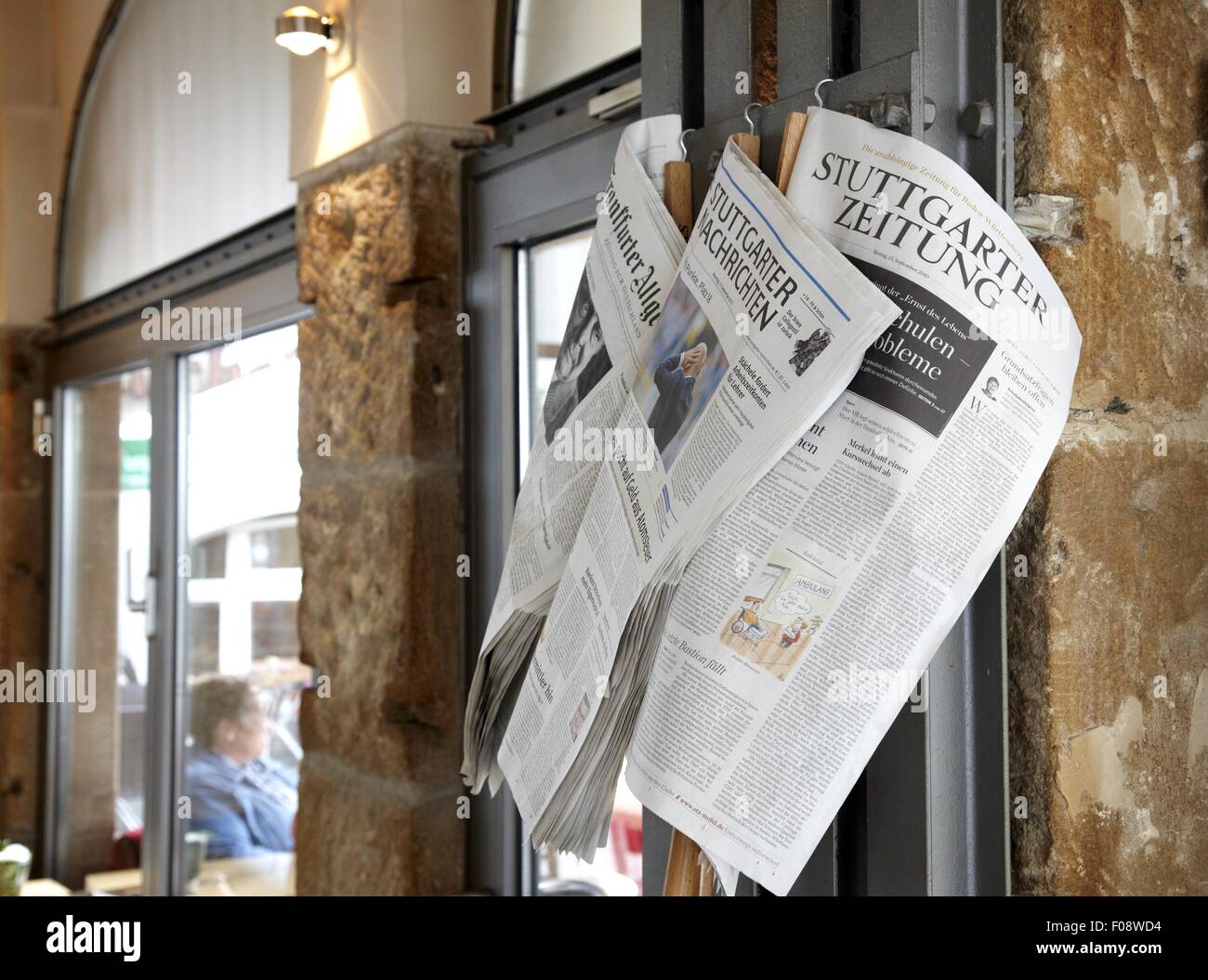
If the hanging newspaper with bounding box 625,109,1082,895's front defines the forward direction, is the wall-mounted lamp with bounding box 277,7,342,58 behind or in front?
behind

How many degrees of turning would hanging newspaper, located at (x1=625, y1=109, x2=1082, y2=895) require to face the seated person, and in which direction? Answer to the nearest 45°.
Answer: approximately 135° to its right

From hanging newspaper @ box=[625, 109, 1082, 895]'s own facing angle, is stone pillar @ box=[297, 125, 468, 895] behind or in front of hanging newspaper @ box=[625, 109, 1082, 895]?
behind

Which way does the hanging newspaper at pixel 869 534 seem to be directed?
toward the camera

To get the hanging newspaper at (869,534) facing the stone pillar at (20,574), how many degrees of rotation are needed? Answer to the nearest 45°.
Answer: approximately 135° to its right
